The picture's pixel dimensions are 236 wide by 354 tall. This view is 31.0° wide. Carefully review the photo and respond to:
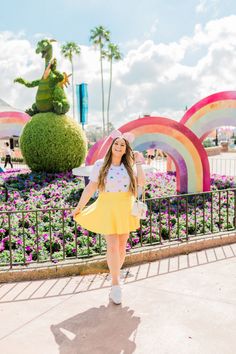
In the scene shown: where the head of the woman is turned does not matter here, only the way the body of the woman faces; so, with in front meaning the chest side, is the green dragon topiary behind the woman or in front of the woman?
behind

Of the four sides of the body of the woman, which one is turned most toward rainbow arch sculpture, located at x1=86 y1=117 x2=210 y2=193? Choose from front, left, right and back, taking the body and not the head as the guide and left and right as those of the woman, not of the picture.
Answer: back

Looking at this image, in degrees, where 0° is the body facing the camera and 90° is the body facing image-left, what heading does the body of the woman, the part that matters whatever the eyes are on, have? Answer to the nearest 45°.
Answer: approximately 0°

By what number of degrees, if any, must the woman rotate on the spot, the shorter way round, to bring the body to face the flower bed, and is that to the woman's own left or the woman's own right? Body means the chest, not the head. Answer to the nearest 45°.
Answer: approximately 180°

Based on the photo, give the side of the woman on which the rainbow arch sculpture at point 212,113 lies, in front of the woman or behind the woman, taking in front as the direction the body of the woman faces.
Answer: behind
